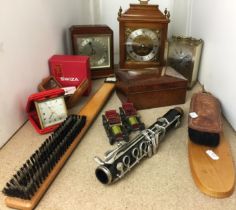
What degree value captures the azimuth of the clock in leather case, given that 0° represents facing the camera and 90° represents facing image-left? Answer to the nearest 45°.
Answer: approximately 315°

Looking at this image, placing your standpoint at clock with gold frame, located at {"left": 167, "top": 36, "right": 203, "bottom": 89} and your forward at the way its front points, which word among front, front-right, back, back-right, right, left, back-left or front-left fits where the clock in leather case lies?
front

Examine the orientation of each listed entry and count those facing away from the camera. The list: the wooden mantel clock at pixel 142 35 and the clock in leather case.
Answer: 0

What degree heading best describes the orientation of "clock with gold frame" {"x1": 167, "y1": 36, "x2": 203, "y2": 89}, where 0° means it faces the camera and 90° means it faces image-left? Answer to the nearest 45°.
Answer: approximately 45°

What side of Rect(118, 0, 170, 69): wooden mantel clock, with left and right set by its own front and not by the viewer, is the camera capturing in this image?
front

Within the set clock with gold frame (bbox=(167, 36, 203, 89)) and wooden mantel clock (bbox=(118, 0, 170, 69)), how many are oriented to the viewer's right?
0
